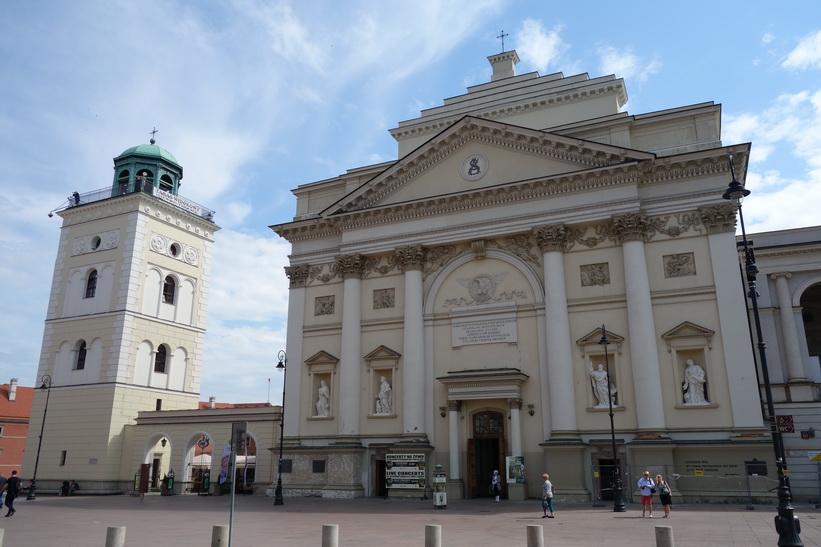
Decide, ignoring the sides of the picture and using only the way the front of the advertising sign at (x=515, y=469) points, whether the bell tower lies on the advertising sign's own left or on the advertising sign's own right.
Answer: on the advertising sign's own right

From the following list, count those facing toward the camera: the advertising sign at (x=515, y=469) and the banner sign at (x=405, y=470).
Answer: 2

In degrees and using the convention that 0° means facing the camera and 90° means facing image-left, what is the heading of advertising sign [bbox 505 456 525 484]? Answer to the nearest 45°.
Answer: approximately 0°

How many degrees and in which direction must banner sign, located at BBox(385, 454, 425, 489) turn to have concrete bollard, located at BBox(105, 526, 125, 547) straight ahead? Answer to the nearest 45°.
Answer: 0° — it already faces it

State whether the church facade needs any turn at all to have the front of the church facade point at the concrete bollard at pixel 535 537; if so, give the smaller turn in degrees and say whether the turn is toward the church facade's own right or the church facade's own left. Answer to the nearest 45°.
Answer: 0° — it already faces it

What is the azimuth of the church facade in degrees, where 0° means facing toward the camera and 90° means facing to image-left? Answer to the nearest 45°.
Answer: approximately 0°

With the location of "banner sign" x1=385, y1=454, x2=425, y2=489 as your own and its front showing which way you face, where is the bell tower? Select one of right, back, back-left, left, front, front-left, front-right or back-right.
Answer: back-right
